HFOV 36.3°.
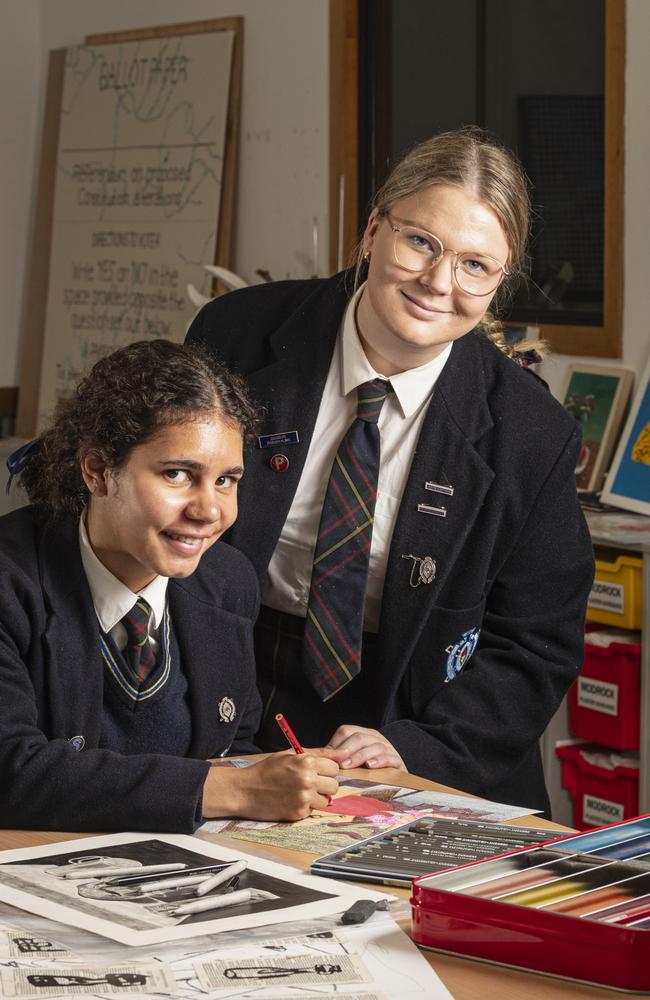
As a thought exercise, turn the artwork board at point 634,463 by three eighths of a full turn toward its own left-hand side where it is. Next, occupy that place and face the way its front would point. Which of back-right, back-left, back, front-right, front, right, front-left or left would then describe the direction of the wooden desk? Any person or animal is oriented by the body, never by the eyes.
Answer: back-right

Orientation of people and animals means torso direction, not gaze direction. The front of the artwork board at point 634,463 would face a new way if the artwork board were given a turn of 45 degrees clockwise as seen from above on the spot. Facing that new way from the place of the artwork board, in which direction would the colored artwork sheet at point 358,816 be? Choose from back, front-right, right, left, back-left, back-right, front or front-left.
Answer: front-left

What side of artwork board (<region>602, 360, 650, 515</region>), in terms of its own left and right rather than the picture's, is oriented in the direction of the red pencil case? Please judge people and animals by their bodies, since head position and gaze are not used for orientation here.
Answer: front

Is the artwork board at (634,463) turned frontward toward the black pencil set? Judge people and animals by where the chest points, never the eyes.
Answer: yes

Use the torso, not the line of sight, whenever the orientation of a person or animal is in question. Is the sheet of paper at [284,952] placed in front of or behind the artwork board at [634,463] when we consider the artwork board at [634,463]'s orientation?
in front

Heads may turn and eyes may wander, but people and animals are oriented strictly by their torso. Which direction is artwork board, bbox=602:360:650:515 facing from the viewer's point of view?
toward the camera

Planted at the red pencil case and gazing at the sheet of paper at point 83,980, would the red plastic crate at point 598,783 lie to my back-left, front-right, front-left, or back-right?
back-right

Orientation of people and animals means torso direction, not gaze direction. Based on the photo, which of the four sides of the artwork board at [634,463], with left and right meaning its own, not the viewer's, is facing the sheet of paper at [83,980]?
front
